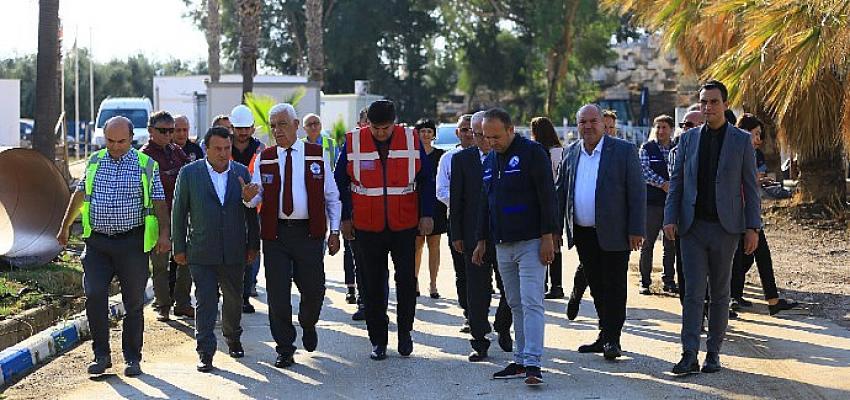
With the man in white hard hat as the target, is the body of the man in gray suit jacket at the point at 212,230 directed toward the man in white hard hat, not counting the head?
no

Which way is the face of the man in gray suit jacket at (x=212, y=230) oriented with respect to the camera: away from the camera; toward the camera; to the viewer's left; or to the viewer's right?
toward the camera

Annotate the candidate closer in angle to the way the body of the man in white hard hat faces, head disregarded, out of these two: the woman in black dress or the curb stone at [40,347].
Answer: the curb stone

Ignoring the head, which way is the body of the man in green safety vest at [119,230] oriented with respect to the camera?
toward the camera

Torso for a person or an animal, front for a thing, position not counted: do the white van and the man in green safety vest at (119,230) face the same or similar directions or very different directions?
same or similar directions

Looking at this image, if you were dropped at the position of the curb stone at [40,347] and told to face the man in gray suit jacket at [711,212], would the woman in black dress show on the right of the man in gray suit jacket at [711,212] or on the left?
left

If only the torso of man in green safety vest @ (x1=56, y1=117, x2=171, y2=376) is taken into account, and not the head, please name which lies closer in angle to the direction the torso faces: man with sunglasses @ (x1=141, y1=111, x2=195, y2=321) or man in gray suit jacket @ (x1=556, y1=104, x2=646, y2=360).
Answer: the man in gray suit jacket

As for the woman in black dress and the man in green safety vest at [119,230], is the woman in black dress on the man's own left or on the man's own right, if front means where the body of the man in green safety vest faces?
on the man's own left

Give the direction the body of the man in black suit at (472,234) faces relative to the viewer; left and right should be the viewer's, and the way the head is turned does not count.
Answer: facing the viewer

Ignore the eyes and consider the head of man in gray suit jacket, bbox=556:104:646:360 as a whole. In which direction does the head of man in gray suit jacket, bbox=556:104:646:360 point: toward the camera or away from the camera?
toward the camera

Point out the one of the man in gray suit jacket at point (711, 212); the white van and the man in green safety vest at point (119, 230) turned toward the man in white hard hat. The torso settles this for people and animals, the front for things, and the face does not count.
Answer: the white van

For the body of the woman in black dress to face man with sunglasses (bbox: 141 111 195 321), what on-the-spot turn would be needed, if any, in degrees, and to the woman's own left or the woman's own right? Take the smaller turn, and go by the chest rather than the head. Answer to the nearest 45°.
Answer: approximately 90° to the woman's own right

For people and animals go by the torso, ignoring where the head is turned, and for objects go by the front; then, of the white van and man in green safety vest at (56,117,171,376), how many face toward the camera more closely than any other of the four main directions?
2

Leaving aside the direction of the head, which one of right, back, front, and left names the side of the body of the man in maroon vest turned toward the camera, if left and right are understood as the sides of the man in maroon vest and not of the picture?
front

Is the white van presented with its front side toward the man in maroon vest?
yes

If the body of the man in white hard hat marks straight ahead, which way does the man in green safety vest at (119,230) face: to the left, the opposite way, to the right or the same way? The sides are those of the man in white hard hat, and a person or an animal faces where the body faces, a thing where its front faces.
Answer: the same way

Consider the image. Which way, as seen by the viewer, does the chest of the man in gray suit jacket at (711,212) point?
toward the camera

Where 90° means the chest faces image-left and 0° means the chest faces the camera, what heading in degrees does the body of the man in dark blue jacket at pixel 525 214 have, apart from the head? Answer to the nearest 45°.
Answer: approximately 45°

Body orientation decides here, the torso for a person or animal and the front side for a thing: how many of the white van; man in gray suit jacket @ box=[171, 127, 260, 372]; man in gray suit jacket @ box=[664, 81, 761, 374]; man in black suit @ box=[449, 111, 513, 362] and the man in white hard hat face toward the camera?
5

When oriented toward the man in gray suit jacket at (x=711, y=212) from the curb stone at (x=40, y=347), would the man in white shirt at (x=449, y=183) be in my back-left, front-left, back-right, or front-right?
front-left
